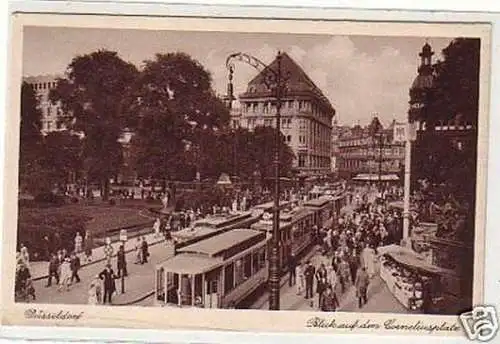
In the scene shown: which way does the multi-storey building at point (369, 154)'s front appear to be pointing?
toward the camera
